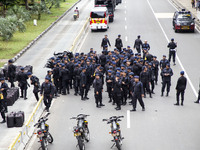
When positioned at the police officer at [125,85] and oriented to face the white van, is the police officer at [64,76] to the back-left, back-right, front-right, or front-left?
front-left

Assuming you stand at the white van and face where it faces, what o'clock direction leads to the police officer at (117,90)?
The police officer is roughly at 6 o'clock from the white van.

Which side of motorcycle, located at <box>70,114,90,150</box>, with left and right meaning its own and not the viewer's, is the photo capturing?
back

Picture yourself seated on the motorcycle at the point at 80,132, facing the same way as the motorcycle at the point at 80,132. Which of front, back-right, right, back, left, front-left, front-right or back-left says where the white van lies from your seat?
front

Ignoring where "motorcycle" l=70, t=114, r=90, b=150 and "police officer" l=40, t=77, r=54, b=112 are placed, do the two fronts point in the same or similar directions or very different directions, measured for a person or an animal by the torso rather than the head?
very different directions

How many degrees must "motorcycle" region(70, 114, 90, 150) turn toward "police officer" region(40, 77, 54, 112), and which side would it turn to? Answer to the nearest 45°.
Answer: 0° — it already faces them
